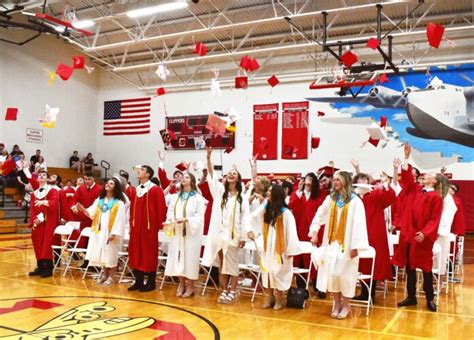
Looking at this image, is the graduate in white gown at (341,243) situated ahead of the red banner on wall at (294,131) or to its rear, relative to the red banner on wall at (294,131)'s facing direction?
ahead

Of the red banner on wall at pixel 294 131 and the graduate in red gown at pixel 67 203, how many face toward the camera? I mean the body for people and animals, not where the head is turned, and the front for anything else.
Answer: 2

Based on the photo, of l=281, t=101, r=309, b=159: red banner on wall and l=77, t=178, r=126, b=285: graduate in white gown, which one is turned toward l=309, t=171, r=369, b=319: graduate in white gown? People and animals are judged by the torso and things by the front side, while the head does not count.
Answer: the red banner on wall

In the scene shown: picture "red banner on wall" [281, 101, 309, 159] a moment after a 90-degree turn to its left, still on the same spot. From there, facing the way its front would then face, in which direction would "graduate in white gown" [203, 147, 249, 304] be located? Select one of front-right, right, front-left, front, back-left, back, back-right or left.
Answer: right

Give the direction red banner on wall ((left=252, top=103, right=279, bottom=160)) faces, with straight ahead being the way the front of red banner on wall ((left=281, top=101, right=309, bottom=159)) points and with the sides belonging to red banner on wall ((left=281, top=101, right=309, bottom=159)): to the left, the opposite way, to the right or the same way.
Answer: the same way

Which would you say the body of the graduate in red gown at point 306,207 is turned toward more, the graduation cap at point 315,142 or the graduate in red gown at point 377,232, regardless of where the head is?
the graduate in red gown

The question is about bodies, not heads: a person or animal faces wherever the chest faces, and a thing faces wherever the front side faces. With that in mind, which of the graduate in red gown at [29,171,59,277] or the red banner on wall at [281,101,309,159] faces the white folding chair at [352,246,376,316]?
the red banner on wall

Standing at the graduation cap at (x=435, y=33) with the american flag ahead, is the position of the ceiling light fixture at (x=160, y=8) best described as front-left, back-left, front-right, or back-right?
front-left

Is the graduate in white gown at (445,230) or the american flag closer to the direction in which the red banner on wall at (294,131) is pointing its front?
the graduate in white gown

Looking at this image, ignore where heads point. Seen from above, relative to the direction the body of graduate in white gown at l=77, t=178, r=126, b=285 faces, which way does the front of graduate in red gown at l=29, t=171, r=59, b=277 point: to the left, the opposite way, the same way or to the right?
the same way

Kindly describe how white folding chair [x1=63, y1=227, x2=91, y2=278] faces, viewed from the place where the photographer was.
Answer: facing the viewer and to the left of the viewer

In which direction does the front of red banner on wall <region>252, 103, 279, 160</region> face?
toward the camera

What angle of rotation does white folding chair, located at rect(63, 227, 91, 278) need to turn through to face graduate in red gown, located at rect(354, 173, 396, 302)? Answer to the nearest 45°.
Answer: approximately 90° to its left

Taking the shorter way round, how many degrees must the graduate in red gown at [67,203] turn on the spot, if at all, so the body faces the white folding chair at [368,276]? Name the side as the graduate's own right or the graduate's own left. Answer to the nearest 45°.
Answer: approximately 45° to the graduate's own left

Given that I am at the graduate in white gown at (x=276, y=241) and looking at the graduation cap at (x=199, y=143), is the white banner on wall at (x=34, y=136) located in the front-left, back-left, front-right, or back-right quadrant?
front-left

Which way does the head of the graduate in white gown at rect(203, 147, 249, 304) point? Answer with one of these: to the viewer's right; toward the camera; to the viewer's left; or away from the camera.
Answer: toward the camera

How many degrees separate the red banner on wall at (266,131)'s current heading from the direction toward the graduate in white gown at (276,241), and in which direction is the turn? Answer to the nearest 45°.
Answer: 0° — it already faces them

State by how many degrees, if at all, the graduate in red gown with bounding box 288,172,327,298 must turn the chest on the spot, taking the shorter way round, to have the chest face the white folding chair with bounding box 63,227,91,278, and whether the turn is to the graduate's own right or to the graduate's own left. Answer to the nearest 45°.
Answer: approximately 90° to the graduate's own right

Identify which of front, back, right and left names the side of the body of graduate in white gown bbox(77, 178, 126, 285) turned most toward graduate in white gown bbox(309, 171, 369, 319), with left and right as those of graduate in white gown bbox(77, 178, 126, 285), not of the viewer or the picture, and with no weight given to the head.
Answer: left

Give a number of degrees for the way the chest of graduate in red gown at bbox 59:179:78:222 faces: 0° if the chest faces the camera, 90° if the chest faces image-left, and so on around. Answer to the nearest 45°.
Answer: approximately 0°

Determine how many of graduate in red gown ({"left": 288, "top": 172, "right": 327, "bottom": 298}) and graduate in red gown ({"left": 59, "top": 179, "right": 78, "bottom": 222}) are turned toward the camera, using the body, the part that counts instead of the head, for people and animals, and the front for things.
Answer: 2

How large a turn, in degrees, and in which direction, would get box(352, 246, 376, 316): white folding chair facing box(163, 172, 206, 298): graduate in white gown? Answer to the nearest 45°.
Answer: approximately 45° to its right

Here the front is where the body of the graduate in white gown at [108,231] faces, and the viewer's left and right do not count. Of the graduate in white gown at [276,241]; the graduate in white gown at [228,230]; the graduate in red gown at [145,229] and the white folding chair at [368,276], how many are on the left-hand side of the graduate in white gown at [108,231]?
4
